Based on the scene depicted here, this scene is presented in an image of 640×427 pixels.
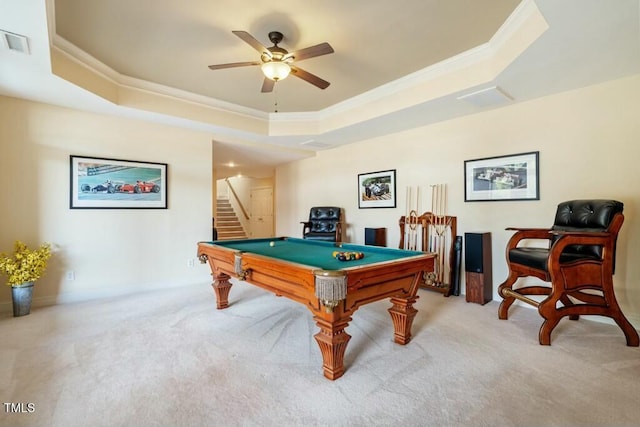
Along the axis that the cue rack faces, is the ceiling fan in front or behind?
in front

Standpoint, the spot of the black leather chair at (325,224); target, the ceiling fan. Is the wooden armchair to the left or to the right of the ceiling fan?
left

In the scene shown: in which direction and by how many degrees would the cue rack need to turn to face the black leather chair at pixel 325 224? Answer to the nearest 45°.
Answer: approximately 45° to its right

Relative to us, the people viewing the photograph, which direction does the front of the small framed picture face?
facing the viewer and to the left of the viewer

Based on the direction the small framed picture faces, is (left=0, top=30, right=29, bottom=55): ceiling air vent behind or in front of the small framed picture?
in front

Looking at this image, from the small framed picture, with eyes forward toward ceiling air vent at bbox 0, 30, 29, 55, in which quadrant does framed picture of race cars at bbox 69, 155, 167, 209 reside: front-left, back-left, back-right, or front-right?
front-right

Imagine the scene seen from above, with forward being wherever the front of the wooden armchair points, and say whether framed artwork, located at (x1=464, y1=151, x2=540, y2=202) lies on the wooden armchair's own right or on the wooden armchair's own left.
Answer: on the wooden armchair's own right

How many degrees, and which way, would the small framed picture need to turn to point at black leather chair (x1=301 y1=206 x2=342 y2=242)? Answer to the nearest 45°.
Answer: approximately 45° to its right

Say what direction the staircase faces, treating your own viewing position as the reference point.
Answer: facing the viewer

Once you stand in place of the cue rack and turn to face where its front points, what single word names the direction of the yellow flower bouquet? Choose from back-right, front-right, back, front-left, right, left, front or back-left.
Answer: front

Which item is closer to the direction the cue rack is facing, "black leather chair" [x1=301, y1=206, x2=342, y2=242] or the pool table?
the pool table
